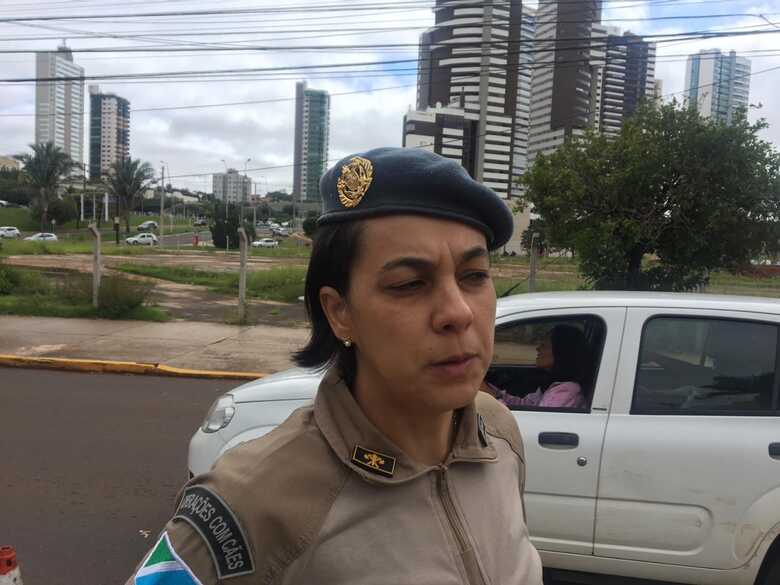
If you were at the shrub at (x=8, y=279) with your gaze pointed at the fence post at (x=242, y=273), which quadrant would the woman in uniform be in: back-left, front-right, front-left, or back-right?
front-right

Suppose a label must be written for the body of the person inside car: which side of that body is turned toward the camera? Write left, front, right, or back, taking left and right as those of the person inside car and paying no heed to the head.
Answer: left

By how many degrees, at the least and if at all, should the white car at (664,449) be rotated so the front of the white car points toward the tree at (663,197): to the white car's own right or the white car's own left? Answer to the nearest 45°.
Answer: approximately 90° to the white car's own right

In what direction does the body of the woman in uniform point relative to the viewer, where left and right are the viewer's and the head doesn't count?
facing the viewer and to the right of the viewer

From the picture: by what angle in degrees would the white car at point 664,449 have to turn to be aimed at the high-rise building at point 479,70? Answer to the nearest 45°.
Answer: approximately 90° to its right

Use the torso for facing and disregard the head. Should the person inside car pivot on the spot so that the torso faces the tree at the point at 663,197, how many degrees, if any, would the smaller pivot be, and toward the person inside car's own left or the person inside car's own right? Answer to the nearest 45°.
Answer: approximately 90° to the person inside car's own right

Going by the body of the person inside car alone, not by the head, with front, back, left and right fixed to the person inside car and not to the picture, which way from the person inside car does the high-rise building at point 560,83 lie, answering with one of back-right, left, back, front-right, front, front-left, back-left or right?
right

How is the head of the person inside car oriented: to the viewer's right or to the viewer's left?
to the viewer's left

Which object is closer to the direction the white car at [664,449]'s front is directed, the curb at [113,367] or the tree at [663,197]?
the curb

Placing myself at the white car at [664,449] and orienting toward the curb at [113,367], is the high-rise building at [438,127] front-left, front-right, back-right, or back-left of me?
front-right

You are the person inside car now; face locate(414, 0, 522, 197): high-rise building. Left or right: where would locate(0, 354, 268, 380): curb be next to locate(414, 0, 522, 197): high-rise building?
left

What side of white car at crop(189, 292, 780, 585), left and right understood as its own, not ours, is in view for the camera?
left

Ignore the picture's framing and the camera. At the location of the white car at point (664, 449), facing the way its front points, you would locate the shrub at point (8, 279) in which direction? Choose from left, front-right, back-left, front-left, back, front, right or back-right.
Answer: front-right

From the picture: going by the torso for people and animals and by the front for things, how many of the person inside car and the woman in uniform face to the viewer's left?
1

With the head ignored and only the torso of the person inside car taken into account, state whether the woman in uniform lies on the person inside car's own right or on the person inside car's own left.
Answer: on the person inside car's own left
